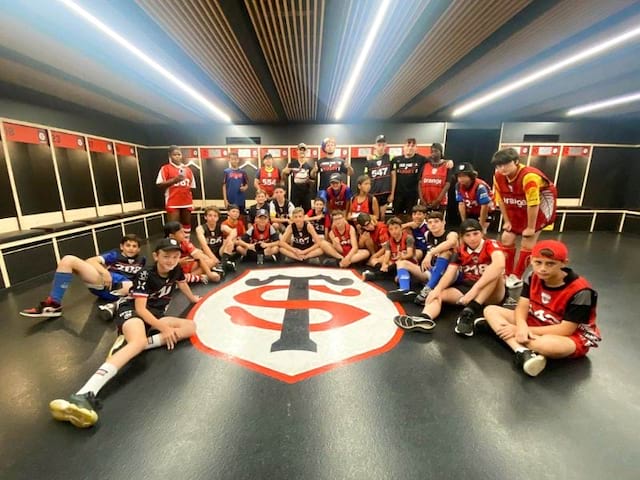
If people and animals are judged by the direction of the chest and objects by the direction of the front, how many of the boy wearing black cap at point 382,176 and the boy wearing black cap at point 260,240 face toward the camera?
2

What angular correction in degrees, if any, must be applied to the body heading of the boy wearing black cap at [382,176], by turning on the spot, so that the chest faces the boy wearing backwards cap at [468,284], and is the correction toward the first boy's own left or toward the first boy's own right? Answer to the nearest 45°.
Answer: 0° — they already face them

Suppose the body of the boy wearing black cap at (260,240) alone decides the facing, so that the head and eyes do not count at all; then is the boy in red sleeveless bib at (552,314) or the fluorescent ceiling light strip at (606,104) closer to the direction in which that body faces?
the boy in red sleeveless bib

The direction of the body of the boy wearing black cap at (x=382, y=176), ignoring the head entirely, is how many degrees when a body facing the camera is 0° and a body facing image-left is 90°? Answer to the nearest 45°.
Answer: approximately 0°

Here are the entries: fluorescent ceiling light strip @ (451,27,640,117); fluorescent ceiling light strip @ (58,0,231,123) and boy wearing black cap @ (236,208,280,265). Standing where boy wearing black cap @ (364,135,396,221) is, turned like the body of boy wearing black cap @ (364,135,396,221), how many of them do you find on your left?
1

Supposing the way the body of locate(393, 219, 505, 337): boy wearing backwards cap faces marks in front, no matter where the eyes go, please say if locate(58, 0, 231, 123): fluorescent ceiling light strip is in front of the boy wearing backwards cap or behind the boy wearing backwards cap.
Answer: in front
